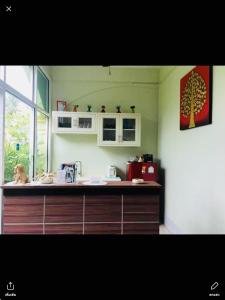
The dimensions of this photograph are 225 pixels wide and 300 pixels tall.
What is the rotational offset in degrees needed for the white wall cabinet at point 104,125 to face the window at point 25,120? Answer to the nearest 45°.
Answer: approximately 45° to its right

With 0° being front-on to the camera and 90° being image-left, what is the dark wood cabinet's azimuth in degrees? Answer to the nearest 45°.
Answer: approximately 0°

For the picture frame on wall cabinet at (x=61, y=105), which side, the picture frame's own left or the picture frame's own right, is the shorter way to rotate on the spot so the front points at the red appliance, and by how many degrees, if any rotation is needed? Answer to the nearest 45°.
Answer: approximately 45° to the picture frame's own left

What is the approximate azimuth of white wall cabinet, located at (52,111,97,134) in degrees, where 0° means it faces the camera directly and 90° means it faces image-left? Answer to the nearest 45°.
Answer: approximately 0°

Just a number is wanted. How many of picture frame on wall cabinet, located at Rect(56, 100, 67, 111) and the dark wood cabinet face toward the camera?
2
